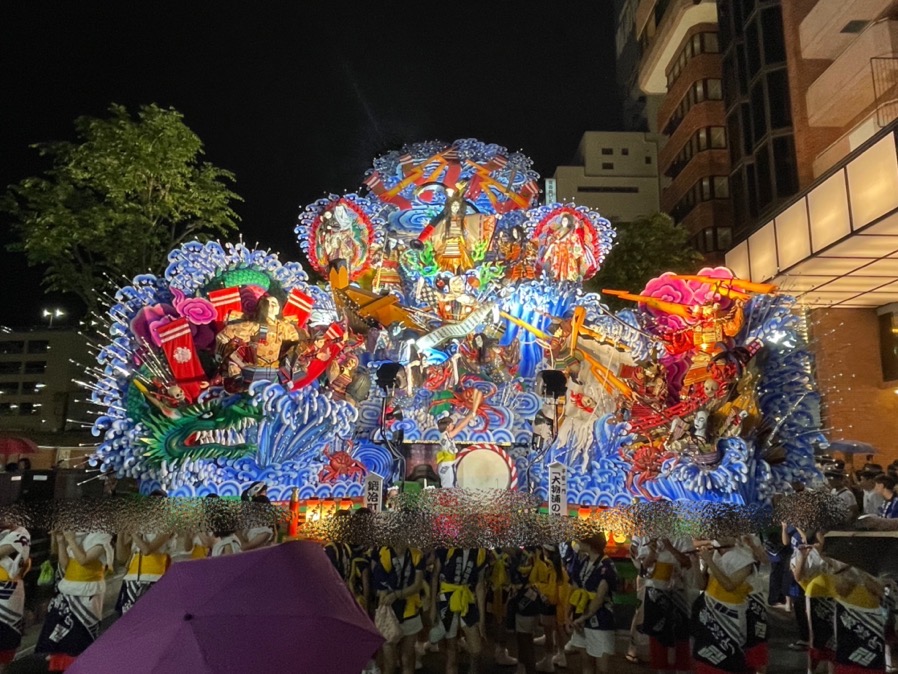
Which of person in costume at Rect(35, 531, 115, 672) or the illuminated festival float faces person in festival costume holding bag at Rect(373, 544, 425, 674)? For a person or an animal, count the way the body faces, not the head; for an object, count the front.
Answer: the illuminated festival float

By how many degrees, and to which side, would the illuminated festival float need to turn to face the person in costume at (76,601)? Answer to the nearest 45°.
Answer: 0° — it already faces them

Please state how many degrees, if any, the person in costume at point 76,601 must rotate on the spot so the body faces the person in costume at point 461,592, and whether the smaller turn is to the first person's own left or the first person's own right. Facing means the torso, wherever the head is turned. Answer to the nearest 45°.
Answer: approximately 135° to the first person's own left

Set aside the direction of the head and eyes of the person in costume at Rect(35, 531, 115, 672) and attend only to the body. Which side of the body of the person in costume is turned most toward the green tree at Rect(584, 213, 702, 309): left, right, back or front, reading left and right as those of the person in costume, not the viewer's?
back

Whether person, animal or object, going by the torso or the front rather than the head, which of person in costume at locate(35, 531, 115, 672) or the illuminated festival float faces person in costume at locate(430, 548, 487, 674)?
the illuminated festival float

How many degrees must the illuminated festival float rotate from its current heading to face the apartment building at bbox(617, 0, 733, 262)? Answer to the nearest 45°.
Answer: approximately 135° to its left

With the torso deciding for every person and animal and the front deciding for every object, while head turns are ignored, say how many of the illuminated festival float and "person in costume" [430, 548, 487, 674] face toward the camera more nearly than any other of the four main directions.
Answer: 2

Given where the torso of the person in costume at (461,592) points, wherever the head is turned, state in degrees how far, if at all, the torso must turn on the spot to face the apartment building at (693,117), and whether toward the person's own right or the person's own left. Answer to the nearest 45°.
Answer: approximately 135° to the person's own left

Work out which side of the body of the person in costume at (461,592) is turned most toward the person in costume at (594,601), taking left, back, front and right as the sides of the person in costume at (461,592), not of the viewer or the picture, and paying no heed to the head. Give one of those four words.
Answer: left

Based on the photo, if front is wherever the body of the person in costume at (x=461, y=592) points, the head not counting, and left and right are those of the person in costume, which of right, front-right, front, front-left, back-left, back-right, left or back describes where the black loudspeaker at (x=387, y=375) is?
back
